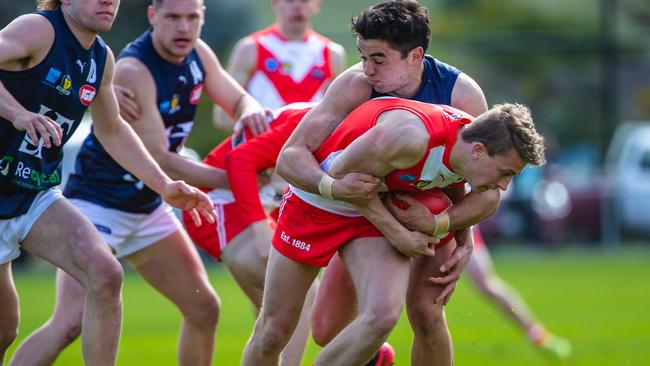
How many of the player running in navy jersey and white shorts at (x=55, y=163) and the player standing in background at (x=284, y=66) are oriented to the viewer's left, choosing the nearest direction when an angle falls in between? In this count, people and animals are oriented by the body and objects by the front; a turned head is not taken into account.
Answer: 0

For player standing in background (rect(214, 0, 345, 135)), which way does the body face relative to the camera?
toward the camera

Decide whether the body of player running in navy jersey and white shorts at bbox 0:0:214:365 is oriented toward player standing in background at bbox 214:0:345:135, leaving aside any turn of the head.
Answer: no

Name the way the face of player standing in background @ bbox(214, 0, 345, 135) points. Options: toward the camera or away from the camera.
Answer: toward the camera

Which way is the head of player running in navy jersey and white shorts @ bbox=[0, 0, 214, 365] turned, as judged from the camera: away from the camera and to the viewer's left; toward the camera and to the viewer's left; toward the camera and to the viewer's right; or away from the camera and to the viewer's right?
toward the camera and to the viewer's right

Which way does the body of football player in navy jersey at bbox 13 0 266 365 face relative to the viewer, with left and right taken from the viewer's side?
facing the viewer and to the right of the viewer

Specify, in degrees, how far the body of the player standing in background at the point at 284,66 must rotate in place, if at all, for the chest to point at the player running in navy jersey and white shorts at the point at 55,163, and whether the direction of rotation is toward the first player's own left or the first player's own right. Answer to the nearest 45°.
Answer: approximately 45° to the first player's own right

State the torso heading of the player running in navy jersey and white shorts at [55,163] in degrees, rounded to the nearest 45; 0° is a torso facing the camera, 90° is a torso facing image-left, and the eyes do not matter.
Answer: approximately 315°

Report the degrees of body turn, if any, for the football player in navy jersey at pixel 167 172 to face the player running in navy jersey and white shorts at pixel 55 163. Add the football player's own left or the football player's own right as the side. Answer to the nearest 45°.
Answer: approximately 90° to the football player's own right

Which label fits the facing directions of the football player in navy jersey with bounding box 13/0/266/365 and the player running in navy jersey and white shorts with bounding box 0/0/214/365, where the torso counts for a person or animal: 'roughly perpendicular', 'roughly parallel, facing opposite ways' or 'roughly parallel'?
roughly parallel

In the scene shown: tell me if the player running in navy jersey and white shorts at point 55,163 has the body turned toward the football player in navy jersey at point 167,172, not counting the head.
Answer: no
